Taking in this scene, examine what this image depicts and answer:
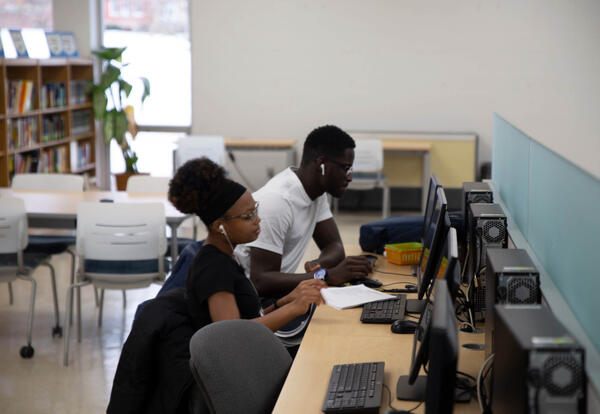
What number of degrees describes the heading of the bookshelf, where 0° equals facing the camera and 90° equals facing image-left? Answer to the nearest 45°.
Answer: approximately 315°

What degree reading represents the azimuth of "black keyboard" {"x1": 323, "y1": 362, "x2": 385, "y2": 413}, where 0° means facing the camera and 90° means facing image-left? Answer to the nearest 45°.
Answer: approximately 90°

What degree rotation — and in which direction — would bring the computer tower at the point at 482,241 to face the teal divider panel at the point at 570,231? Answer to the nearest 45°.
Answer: approximately 180°

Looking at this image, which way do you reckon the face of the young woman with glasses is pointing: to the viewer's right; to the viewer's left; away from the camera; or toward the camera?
to the viewer's right

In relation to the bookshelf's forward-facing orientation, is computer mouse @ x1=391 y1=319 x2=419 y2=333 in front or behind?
in front

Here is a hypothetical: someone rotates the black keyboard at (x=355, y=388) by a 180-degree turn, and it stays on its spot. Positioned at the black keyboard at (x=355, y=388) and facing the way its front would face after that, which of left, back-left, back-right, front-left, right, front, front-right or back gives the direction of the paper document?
left

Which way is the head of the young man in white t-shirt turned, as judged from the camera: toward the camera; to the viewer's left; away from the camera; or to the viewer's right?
to the viewer's right

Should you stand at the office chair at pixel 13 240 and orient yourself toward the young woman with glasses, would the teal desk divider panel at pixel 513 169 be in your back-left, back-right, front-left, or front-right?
front-left

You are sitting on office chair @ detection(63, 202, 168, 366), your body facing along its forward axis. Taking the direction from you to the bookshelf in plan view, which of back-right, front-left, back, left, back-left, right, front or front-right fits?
front

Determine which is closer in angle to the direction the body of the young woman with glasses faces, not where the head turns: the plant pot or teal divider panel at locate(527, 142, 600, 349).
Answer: the teal divider panel

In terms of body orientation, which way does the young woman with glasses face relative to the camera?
to the viewer's right
